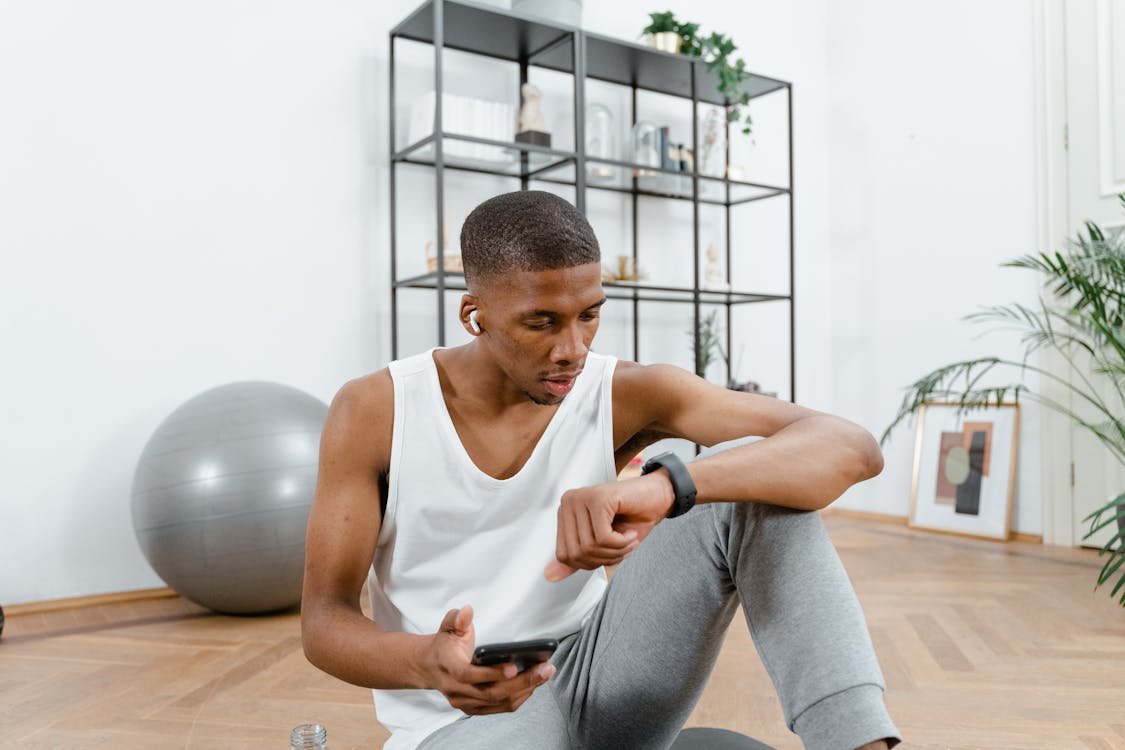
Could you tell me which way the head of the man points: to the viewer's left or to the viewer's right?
to the viewer's right

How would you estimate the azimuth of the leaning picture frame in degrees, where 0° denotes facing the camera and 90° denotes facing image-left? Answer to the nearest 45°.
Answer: approximately 45°

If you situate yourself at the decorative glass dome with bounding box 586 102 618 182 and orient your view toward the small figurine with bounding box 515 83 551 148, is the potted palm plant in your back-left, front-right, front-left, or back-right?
back-left
